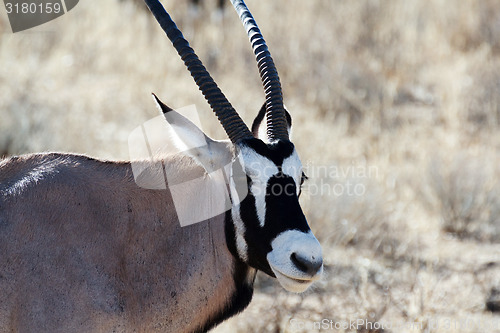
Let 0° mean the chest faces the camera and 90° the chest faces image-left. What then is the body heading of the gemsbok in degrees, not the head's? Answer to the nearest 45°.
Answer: approximately 270°
